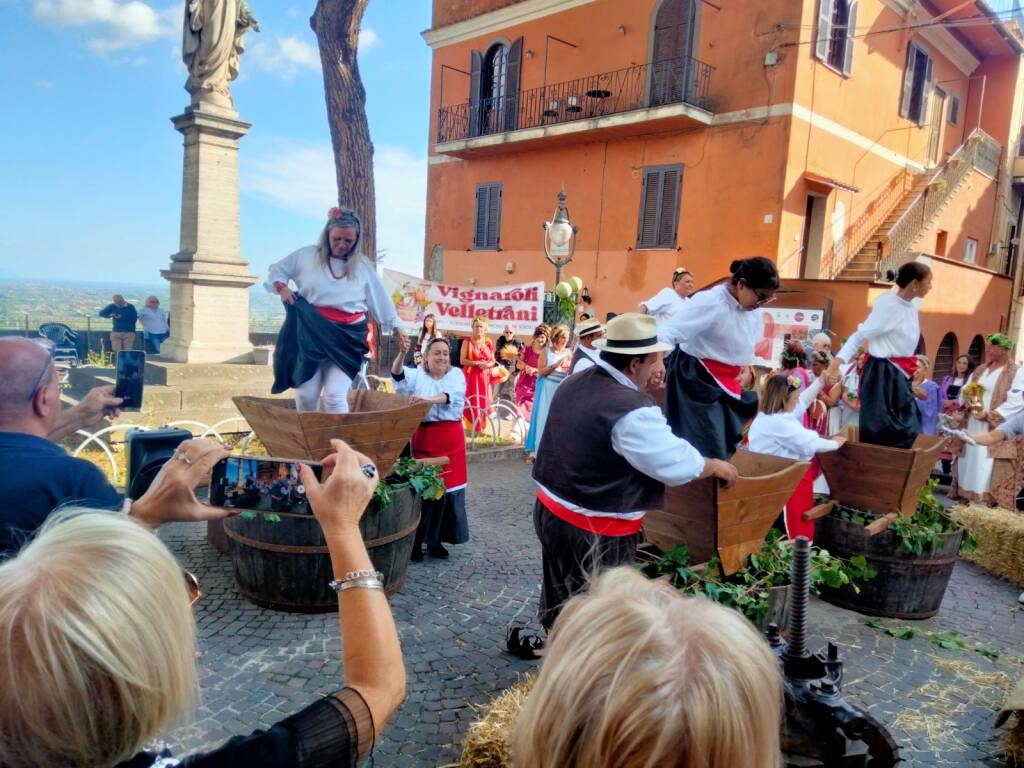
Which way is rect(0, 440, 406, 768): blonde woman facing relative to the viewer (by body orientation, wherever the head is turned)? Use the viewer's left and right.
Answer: facing away from the viewer and to the right of the viewer

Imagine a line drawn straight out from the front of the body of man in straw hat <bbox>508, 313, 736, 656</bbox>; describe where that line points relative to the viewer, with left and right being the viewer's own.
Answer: facing away from the viewer and to the right of the viewer

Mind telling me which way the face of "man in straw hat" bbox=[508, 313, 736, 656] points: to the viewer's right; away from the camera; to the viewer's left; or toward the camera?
to the viewer's right

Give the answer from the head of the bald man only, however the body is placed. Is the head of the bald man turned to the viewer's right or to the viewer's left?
to the viewer's right

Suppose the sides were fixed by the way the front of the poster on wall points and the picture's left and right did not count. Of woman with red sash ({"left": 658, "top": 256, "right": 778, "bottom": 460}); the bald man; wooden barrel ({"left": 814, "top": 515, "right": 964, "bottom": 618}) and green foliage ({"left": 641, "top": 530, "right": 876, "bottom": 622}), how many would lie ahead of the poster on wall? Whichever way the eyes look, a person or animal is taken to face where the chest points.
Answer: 4

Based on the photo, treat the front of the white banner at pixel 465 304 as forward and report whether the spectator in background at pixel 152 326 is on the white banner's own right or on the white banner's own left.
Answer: on the white banner's own right

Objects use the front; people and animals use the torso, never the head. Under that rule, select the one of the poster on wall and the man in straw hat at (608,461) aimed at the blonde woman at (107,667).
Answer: the poster on wall

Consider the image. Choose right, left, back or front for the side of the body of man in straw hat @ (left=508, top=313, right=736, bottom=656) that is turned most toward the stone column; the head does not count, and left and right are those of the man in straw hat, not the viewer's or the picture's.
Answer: left

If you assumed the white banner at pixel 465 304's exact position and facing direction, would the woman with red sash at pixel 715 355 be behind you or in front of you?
in front

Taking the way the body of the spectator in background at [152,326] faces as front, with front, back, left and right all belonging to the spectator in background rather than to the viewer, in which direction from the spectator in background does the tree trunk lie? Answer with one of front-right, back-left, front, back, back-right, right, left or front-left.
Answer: front-left

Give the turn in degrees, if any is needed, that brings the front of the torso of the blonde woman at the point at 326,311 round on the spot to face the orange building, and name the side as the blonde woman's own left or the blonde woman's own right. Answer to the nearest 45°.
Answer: approximately 135° to the blonde woman's own left

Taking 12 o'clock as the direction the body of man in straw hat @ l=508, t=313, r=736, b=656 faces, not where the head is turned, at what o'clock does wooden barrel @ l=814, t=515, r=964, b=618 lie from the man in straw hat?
The wooden barrel is roughly at 12 o'clock from the man in straw hat.
